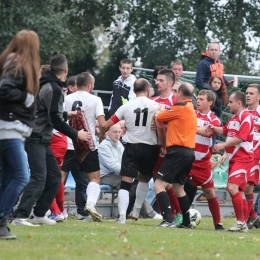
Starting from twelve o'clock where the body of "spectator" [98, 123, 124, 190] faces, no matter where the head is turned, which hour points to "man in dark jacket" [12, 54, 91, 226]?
The man in dark jacket is roughly at 2 o'clock from the spectator.

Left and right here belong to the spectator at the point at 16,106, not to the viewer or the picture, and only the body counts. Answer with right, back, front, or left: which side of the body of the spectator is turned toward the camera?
right

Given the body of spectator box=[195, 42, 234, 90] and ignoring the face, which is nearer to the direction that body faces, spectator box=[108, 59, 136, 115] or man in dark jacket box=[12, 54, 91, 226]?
the man in dark jacket

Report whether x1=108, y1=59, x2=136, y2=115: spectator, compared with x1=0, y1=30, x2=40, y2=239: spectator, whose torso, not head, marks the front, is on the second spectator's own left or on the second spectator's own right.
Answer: on the second spectator's own left

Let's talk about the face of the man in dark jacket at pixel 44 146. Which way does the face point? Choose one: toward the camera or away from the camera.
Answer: away from the camera

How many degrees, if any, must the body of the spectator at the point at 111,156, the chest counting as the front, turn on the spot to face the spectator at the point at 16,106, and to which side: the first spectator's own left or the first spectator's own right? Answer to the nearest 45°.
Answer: approximately 45° to the first spectator's own right

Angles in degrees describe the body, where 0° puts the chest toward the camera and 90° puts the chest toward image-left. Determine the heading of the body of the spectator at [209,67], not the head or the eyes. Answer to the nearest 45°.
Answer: approximately 315°

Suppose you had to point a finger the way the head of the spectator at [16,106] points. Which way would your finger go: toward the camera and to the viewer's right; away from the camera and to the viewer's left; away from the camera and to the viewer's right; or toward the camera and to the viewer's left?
away from the camera and to the viewer's right

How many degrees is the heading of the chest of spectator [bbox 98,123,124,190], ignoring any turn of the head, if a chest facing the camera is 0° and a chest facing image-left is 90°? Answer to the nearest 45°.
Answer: approximately 315°
